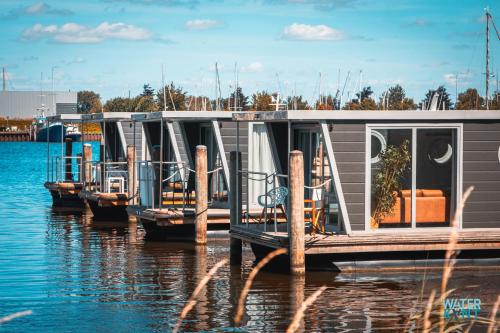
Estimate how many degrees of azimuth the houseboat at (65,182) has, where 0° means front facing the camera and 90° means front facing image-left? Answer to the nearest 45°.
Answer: approximately 45°

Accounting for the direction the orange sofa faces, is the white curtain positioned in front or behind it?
in front

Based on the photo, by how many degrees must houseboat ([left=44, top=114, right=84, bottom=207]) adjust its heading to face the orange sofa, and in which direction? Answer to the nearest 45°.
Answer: approximately 45° to its left

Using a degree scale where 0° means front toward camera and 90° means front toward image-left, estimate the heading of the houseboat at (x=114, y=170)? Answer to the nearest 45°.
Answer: approximately 45°
